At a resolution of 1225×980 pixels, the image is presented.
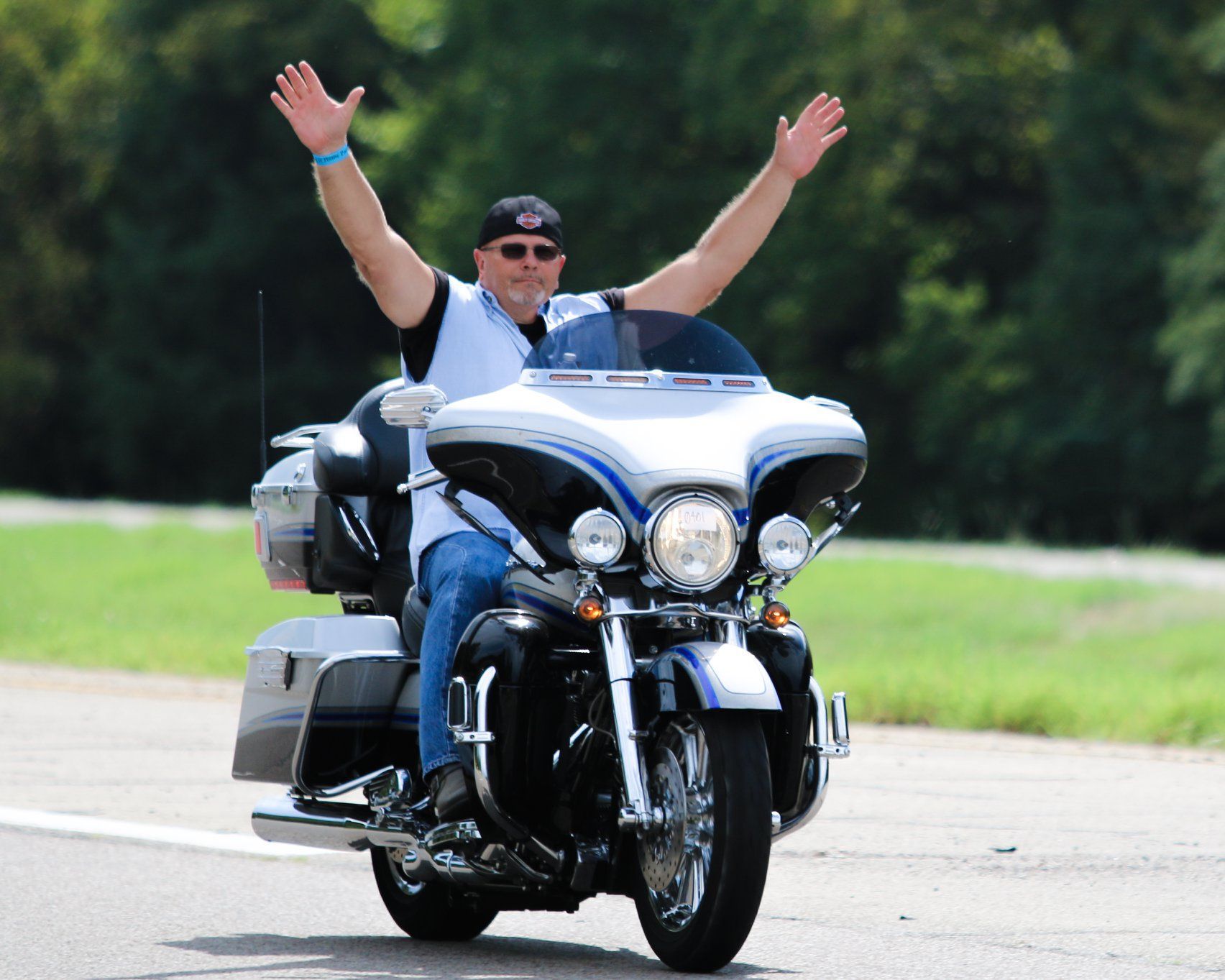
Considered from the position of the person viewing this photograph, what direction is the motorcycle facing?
facing the viewer and to the right of the viewer
